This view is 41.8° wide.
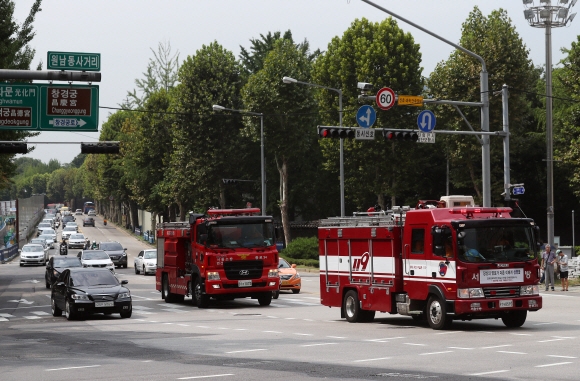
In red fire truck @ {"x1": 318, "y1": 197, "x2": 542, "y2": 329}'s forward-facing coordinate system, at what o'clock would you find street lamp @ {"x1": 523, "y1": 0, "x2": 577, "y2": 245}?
The street lamp is roughly at 8 o'clock from the red fire truck.

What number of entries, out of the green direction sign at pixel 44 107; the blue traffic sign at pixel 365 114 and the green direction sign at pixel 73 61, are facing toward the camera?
3

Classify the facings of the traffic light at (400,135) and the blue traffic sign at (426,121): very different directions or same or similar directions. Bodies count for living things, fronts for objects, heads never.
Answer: same or similar directions

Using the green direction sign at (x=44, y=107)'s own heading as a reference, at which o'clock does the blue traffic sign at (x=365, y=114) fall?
The blue traffic sign is roughly at 9 o'clock from the green direction sign.

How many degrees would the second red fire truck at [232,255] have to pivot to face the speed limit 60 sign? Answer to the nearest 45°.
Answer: approximately 45° to its left

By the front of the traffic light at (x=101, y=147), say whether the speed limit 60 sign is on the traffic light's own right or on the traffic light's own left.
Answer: on the traffic light's own right

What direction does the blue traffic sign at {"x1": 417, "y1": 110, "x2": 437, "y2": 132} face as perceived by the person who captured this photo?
facing the viewer

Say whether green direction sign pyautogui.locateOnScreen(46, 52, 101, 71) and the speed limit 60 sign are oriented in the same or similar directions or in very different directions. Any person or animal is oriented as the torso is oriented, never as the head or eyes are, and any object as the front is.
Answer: same or similar directions

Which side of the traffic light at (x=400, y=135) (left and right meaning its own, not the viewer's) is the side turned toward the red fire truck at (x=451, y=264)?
front

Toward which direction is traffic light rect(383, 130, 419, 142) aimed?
toward the camera

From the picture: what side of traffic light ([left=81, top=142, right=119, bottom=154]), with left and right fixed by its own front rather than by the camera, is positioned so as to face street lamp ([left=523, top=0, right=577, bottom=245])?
right

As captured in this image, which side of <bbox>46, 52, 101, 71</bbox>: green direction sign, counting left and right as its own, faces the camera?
front

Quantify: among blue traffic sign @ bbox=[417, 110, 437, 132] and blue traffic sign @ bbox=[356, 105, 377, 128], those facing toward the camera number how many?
2

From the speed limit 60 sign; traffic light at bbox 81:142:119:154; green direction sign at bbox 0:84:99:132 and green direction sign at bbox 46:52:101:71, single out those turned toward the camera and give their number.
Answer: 3

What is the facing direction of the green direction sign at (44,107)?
toward the camera
